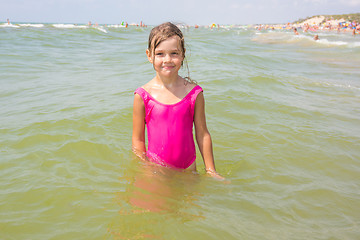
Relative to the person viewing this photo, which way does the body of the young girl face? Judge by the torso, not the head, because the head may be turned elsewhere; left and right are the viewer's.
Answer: facing the viewer

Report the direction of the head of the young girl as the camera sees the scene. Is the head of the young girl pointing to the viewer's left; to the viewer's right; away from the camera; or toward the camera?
toward the camera
